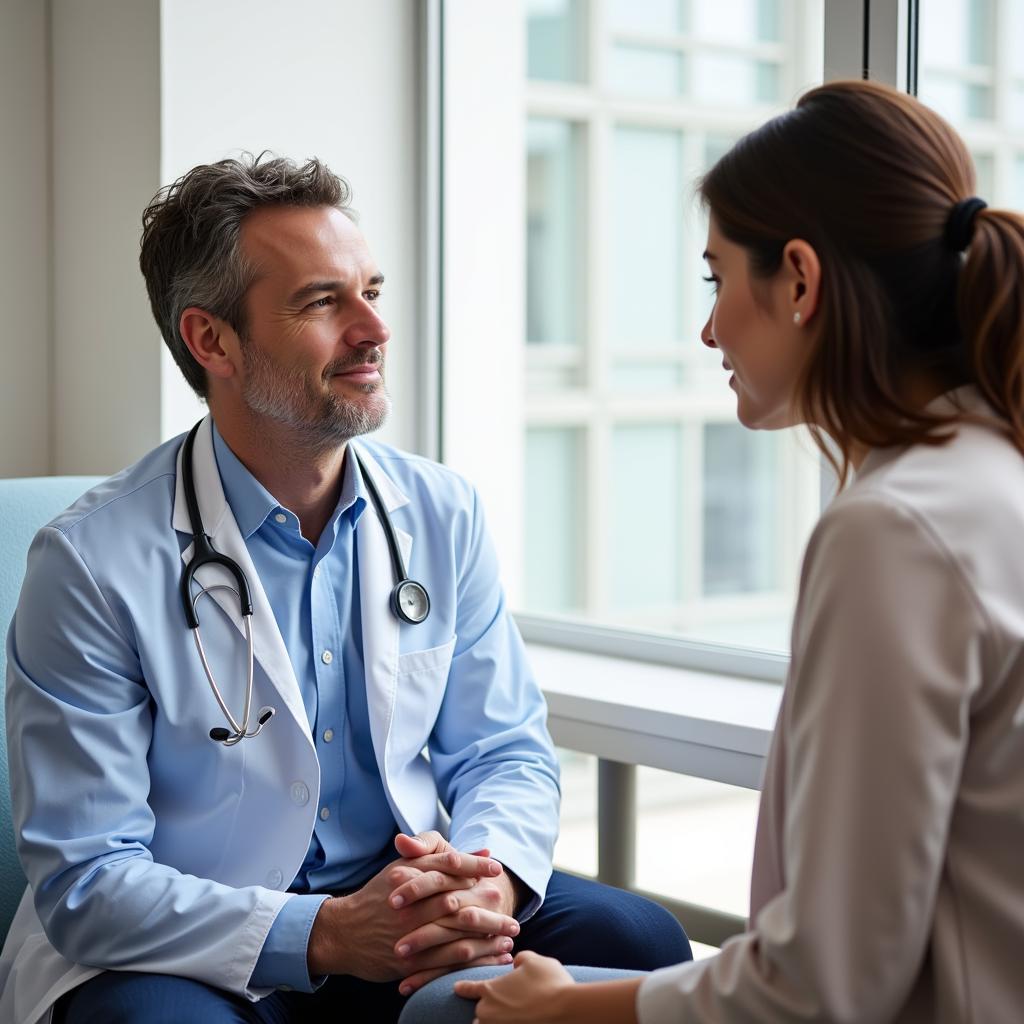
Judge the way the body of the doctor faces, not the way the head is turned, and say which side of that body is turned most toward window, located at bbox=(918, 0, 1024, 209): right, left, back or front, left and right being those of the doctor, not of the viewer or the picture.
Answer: left

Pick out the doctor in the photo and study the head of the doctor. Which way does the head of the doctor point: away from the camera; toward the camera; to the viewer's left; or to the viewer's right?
to the viewer's right

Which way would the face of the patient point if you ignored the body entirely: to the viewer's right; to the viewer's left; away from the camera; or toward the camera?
to the viewer's left

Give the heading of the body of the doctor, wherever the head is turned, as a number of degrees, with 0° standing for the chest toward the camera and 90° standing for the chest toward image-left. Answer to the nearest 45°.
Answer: approximately 315°

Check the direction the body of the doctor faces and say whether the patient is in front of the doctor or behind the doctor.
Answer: in front

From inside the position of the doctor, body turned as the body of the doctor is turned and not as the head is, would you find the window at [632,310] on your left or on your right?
on your left
